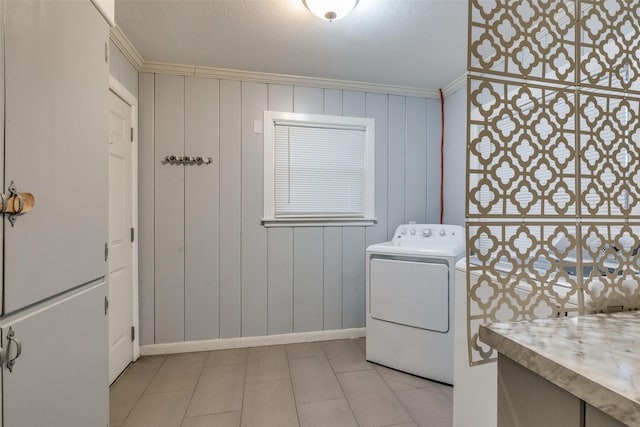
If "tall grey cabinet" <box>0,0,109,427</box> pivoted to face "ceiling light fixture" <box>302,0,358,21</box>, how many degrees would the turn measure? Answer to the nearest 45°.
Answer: approximately 45° to its left

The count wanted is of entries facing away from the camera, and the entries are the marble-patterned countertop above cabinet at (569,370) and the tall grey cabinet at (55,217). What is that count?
0

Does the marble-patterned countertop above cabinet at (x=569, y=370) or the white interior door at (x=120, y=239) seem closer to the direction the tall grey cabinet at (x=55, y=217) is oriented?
the marble-patterned countertop above cabinet

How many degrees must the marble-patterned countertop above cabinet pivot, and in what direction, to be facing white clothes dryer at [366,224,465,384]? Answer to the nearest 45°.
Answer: approximately 90° to its right

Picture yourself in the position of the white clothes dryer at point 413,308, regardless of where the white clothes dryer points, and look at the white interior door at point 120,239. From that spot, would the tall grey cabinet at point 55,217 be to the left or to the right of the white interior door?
left

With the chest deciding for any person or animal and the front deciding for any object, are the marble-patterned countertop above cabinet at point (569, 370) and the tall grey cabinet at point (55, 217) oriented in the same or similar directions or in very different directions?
very different directions

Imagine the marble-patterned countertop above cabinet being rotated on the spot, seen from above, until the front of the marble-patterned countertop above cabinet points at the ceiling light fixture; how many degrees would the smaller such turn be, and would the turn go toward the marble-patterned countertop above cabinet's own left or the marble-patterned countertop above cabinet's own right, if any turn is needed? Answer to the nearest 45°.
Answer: approximately 90° to the marble-patterned countertop above cabinet's own right

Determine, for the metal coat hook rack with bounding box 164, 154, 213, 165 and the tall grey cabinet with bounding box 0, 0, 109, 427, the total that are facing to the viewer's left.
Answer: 0

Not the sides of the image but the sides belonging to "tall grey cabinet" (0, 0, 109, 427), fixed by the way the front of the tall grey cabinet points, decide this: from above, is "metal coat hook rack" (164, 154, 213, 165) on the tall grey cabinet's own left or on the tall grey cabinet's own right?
on the tall grey cabinet's own left

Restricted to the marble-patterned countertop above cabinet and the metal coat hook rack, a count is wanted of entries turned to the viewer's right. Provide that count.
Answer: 0

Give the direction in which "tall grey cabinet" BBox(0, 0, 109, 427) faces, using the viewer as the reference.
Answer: facing the viewer and to the right of the viewer

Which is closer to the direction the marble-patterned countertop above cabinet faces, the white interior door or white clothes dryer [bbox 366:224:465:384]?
the white interior door

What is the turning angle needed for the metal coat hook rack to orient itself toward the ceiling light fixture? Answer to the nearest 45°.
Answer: approximately 45° to its left
